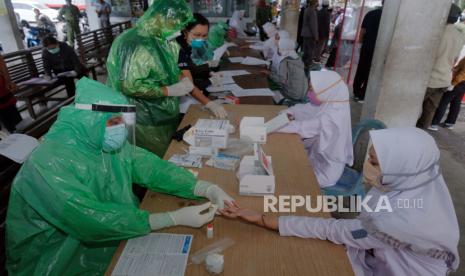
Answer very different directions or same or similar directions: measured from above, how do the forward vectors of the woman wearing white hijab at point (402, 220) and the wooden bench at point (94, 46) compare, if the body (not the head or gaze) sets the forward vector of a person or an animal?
very different directions

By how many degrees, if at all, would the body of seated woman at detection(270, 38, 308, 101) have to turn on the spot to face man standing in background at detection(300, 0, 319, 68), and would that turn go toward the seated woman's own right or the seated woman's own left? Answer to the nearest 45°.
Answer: approximately 45° to the seated woman's own right

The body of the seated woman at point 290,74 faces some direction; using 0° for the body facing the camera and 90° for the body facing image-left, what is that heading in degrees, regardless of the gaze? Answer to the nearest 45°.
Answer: approximately 135°

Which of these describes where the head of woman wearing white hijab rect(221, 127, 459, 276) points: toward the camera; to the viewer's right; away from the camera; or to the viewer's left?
to the viewer's left

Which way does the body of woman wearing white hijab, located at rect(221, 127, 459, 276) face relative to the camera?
to the viewer's left

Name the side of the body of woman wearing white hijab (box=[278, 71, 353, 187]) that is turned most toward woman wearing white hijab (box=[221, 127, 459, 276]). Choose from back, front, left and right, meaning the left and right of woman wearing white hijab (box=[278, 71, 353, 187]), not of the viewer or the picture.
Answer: left

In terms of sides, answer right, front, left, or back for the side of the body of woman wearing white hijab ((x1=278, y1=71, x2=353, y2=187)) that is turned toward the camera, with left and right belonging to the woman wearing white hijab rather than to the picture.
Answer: left

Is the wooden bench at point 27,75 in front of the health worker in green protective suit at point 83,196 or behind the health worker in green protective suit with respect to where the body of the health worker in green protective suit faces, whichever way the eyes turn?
behind

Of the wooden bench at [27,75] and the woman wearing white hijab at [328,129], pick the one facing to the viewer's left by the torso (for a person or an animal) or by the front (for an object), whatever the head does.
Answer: the woman wearing white hijab

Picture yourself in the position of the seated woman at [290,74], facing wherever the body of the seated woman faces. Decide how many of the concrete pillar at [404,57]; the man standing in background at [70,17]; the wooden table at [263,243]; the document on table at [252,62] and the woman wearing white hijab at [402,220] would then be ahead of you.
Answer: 2
